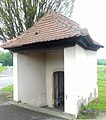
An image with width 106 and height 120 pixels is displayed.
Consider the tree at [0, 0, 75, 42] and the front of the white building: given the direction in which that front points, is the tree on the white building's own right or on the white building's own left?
on the white building's own right
